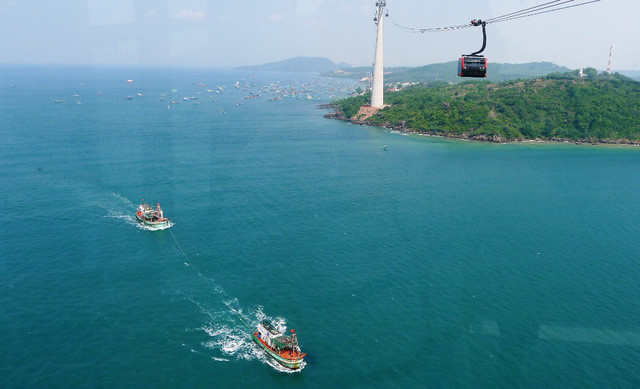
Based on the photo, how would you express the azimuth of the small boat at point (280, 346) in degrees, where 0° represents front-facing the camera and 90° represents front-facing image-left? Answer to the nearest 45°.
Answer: approximately 315°

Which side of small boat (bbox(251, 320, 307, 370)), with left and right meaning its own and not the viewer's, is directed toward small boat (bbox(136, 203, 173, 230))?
back

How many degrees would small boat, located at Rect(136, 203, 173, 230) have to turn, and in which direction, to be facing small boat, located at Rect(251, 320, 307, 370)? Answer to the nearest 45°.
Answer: approximately 45° to its right
